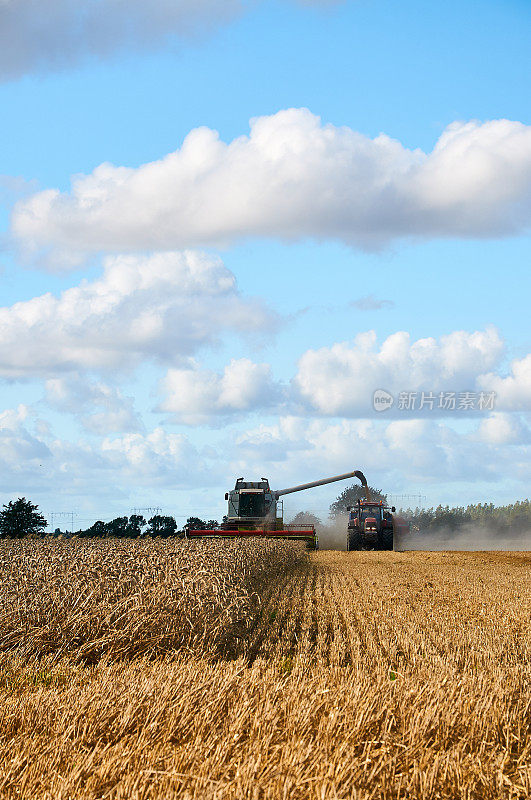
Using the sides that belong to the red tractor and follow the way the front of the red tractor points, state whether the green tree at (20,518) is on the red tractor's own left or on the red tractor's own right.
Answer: on the red tractor's own right

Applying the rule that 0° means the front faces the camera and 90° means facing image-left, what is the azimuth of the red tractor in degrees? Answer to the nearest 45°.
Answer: approximately 0°
